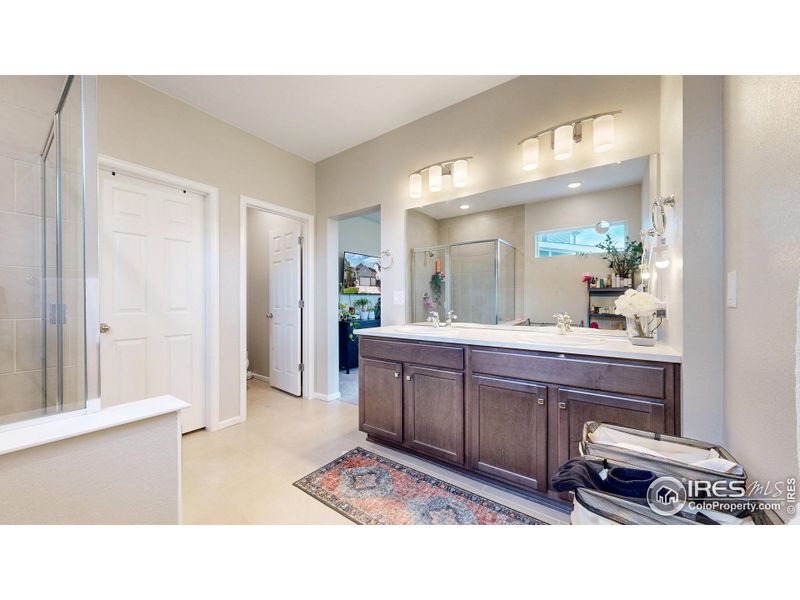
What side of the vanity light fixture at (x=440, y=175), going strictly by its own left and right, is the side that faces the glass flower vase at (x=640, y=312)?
left

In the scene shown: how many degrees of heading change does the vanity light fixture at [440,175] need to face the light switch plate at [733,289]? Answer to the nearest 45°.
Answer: approximately 90° to its left

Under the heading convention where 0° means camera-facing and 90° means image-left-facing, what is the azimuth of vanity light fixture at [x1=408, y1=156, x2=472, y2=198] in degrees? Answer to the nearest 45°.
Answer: approximately 45°

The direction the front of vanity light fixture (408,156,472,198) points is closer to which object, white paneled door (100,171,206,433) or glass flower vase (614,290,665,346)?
the white paneled door

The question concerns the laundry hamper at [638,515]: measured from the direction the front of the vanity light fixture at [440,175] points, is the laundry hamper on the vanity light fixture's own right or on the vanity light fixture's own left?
on the vanity light fixture's own left

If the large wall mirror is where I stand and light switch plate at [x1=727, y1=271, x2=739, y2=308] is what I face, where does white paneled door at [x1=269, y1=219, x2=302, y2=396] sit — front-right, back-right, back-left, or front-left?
back-right

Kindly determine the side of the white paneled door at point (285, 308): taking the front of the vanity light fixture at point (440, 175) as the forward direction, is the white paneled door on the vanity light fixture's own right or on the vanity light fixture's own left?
on the vanity light fixture's own right
